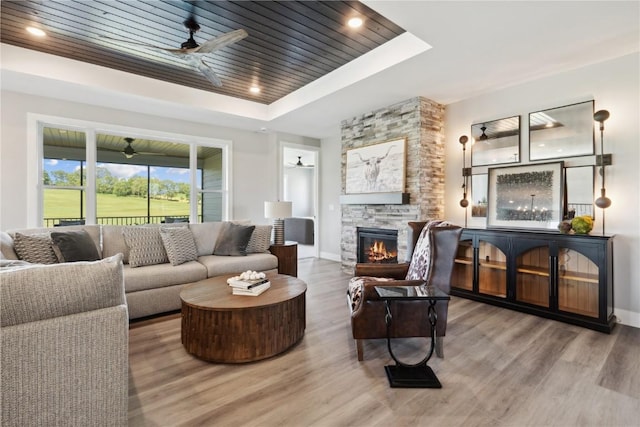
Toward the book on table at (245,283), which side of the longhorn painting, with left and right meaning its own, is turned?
front

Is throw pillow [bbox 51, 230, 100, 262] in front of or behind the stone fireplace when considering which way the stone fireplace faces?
in front

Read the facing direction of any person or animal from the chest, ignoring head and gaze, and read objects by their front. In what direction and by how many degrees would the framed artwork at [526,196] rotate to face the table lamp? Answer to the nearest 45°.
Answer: approximately 45° to its right

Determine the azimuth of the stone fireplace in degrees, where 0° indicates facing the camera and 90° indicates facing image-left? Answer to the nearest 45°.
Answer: approximately 45°

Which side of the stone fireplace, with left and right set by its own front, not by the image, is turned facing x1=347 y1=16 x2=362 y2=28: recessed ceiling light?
front

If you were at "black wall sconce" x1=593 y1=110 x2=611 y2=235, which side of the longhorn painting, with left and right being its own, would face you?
left

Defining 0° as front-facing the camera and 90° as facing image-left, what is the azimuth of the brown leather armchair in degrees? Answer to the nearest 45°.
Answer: approximately 90°

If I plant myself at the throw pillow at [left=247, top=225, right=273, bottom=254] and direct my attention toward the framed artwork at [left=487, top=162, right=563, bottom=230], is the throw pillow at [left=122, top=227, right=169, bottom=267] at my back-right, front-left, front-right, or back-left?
back-right

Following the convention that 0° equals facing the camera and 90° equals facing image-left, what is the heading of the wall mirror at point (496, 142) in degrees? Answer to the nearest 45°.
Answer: approximately 45°

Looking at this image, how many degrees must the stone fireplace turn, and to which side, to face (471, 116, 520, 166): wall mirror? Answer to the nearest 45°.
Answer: approximately 135° to its left

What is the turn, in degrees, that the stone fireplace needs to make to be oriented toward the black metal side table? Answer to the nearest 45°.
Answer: approximately 45° to its left

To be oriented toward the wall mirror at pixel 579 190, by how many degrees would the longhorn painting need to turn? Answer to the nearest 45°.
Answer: approximately 90° to its left

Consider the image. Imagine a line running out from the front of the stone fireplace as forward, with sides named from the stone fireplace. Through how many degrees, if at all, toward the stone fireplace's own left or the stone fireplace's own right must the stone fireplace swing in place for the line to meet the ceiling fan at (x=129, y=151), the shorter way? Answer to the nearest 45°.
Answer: approximately 45° to the stone fireplace's own right

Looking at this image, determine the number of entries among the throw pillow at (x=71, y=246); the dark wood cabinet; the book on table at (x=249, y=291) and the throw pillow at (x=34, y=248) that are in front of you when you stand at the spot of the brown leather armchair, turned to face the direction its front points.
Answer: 3

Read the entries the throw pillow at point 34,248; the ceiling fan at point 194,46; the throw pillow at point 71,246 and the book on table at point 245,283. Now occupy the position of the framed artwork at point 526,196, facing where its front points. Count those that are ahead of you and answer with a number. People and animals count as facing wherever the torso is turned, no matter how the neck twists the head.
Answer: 4

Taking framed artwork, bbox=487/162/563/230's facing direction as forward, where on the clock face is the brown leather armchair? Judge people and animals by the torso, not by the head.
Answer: The brown leather armchair is roughly at 11 o'clock from the framed artwork.

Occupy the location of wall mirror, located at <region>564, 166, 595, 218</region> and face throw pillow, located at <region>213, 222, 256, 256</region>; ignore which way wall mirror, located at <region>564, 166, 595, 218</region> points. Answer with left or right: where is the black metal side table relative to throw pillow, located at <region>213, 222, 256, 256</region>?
left
